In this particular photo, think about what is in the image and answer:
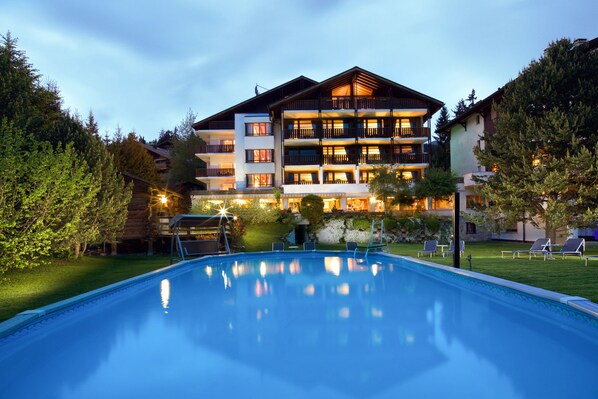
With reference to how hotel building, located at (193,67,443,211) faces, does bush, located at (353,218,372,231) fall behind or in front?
in front

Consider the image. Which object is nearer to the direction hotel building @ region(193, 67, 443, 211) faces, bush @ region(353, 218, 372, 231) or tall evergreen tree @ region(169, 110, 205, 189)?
the bush

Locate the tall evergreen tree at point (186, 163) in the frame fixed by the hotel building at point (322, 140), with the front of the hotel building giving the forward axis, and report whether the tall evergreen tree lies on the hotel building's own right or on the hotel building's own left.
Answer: on the hotel building's own right

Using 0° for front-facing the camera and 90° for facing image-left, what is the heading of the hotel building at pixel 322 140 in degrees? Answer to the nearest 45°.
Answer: approximately 0°

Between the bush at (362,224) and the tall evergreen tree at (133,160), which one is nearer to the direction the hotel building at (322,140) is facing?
the bush

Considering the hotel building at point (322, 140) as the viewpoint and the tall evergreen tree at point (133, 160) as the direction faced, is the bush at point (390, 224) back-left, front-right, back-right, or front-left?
back-left

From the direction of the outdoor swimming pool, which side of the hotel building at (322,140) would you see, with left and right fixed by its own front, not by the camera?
front

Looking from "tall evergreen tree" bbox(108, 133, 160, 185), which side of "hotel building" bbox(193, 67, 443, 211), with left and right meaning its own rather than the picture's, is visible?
right

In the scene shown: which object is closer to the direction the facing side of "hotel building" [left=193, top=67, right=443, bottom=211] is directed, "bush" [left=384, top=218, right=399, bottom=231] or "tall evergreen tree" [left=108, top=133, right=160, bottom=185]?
the bush

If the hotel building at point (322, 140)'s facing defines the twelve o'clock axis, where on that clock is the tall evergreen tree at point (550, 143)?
The tall evergreen tree is roughly at 11 o'clock from the hotel building.
